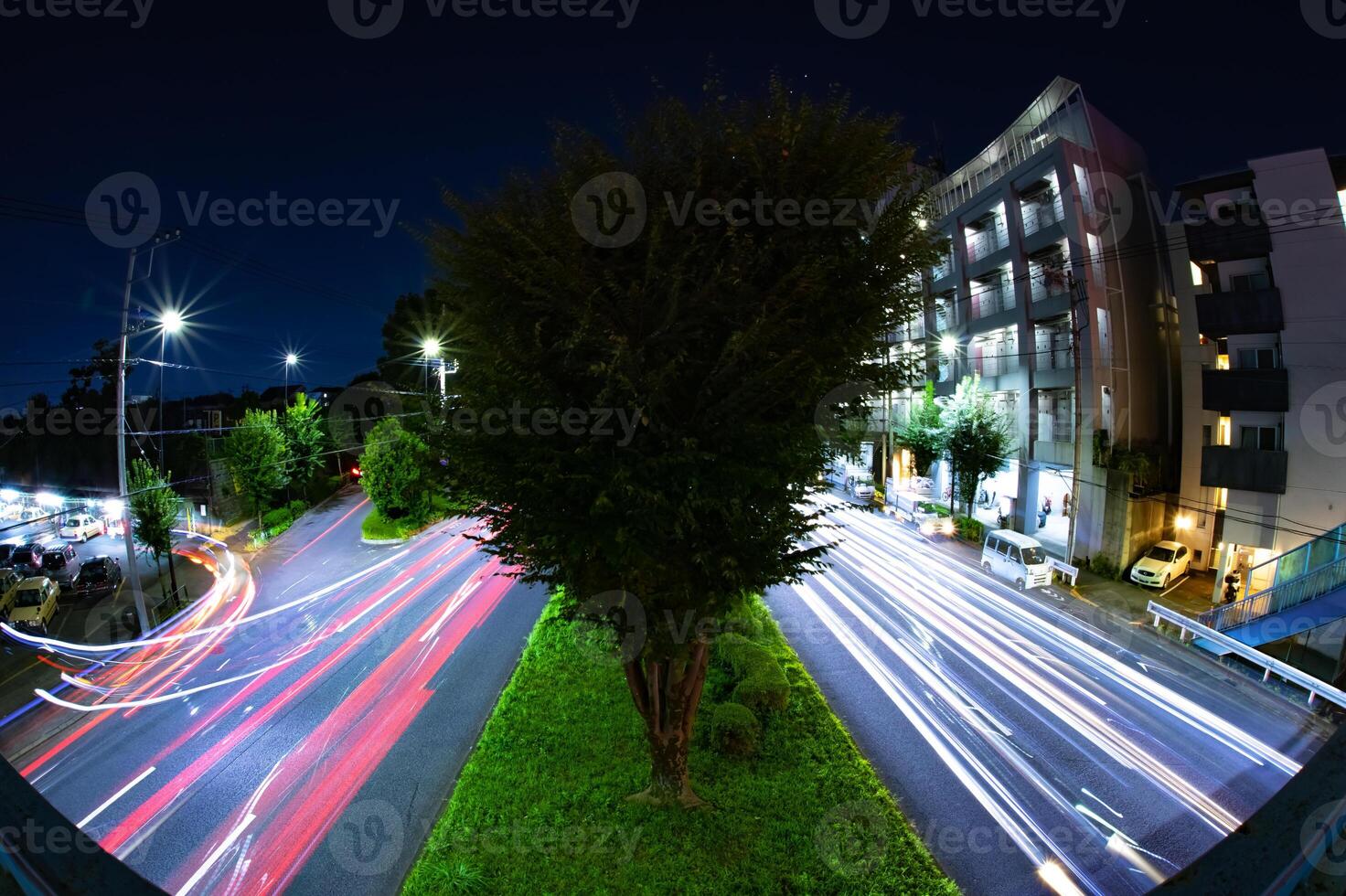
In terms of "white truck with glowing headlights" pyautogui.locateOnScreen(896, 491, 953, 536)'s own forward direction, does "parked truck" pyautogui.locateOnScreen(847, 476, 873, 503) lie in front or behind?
behind

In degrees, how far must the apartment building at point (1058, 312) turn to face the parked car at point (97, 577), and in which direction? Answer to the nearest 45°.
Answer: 0° — it already faces it

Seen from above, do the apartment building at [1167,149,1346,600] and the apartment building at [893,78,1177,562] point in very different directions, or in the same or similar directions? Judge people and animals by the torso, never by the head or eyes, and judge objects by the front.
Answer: same or similar directions

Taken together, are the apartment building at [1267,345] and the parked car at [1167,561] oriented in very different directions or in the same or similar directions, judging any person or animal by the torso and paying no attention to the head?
same or similar directions

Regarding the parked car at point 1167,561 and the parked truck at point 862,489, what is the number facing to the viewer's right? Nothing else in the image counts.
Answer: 0

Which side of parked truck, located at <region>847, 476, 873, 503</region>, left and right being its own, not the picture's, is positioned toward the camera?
front

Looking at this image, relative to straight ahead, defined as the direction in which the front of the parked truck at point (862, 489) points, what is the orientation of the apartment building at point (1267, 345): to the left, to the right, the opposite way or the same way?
to the right

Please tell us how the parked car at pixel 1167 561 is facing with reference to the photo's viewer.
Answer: facing the viewer and to the left of the viewer

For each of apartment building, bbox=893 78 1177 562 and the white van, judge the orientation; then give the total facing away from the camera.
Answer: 0

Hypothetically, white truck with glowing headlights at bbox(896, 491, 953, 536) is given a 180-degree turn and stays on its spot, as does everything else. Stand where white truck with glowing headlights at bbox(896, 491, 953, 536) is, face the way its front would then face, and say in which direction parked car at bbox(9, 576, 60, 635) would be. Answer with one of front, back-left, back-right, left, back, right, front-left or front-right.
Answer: left

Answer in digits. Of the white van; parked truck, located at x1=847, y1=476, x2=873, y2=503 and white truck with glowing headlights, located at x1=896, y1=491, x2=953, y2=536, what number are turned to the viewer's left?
0

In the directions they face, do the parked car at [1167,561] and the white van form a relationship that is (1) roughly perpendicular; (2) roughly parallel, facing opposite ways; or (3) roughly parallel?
roughly perpendicular

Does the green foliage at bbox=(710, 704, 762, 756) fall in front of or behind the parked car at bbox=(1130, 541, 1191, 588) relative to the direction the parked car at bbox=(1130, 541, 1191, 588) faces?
in front

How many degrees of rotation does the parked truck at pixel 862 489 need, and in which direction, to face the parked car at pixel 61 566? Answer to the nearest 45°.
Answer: approximately 45° to its right

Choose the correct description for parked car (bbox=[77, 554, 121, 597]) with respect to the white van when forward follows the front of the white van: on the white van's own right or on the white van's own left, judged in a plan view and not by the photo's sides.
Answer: on the white van's own right
